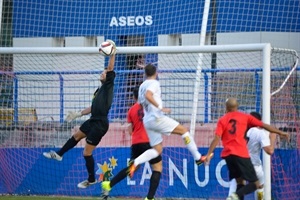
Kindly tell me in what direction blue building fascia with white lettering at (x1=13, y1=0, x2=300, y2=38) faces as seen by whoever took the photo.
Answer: facing the viewer

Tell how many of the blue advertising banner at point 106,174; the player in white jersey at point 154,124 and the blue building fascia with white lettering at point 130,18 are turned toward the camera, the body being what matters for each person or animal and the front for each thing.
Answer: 2

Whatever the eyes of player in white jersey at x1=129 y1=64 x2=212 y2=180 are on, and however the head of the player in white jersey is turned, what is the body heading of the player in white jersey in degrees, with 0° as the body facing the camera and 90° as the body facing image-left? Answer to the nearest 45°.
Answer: approximately 225°

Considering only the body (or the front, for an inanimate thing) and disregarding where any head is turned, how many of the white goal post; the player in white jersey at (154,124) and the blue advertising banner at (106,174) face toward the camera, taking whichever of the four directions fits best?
2

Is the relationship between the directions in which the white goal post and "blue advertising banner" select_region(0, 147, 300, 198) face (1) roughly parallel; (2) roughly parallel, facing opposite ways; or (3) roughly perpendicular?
roughly parallel

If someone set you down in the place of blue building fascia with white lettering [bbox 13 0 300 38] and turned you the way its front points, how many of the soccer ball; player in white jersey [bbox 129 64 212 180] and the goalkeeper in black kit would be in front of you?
3

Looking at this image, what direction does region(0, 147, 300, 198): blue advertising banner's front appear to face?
toward the camera
